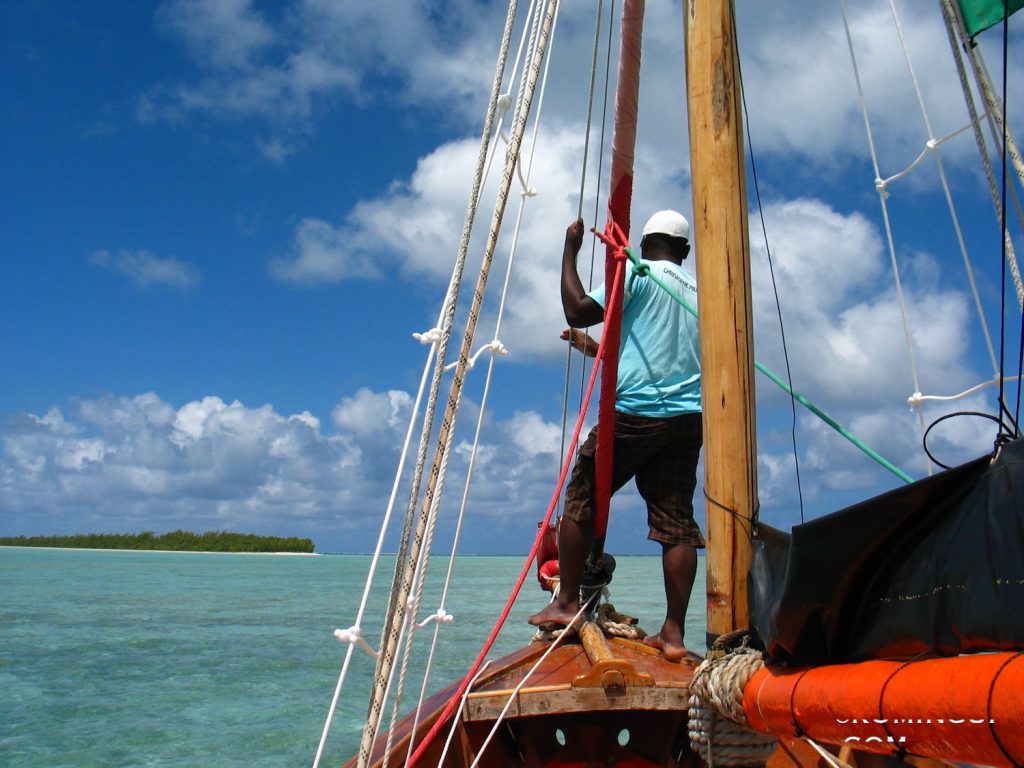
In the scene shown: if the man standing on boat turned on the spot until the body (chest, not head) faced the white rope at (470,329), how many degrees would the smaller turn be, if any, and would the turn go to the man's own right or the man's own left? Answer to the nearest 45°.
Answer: approximately 90° to the man's own left

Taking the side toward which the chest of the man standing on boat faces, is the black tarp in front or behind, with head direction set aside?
behind

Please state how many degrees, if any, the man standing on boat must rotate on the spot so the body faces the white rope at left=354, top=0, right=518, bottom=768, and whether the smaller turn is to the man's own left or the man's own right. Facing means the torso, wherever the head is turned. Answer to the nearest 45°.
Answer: approximately 90° to the man's own left

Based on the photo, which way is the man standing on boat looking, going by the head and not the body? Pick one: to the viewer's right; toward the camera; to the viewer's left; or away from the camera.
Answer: away from the camera

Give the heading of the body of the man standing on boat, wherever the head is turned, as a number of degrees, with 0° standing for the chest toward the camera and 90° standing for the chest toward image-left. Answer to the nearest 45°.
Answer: approximately 135°
